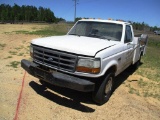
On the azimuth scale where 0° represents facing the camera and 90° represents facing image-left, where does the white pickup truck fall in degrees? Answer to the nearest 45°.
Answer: approximately 45°
